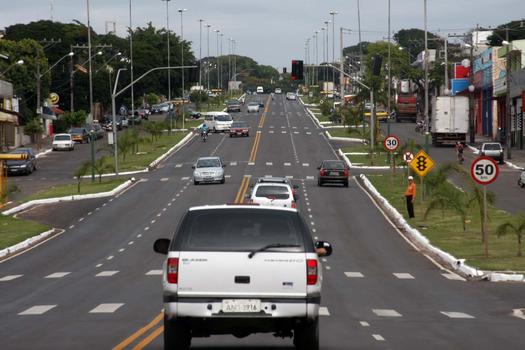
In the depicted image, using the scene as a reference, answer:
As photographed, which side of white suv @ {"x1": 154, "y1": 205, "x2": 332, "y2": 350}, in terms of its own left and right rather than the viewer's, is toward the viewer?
back

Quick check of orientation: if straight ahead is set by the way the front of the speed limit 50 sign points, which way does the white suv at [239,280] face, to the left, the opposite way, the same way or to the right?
the opposite way

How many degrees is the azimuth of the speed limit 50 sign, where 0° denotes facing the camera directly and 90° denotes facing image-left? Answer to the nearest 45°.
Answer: approximately 0°

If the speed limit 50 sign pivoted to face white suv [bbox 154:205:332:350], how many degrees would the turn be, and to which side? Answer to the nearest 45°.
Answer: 0° — it already faces it

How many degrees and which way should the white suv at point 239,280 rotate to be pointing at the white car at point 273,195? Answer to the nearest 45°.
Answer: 0° — it already faces it

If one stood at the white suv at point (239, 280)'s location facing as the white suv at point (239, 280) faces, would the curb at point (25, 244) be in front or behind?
in front

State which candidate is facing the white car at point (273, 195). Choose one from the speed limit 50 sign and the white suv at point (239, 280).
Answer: the white suv

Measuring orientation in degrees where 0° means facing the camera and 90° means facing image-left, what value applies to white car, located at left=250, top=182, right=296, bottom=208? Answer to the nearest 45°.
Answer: approximately 180°

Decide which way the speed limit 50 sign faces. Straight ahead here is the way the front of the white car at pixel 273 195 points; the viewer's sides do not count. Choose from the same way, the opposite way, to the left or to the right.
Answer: the opposite way

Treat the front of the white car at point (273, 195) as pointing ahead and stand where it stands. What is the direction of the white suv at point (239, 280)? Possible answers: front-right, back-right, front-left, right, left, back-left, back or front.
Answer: back

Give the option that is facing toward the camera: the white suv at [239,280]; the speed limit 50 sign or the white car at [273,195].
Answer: the speed limit 50 sign

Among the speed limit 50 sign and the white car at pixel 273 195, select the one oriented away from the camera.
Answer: the white car

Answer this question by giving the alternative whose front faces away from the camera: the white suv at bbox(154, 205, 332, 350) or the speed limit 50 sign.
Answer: the white suv

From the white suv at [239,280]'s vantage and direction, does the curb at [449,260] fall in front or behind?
in front

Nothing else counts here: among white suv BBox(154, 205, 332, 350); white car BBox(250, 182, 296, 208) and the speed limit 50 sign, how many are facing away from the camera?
2
